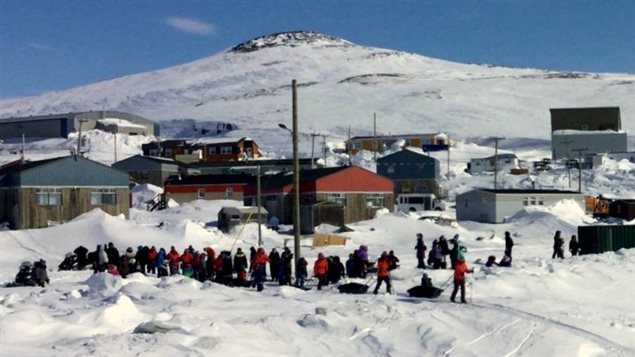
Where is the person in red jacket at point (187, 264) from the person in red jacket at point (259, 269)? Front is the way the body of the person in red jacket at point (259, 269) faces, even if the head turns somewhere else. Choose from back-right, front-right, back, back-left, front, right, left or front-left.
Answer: front-left

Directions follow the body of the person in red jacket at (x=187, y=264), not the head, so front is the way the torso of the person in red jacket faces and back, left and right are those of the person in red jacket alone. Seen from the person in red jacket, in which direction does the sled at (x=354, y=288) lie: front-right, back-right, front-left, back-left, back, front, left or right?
back-right

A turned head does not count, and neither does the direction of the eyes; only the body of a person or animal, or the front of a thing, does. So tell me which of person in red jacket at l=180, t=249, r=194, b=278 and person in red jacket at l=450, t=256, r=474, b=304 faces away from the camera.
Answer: person in red jacket at l=180, t=249, r=194, b=278

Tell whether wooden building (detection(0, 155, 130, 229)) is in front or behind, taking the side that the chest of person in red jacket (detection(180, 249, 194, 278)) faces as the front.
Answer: in front

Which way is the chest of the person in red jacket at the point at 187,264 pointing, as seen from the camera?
away from the camera

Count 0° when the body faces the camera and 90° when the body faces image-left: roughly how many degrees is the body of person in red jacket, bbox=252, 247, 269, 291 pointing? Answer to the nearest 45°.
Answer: approximately 180°

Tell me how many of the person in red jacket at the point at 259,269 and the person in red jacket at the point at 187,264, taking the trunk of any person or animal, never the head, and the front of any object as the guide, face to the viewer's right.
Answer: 0

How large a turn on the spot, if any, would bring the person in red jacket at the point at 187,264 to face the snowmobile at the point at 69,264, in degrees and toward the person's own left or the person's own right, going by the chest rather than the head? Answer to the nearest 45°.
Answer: approximately 45° to the person's own left

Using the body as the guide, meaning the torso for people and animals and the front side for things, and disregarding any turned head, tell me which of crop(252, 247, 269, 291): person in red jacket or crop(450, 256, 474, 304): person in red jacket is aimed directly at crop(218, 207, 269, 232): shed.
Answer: crop(252, 247, 269, 291): person in red jacket
